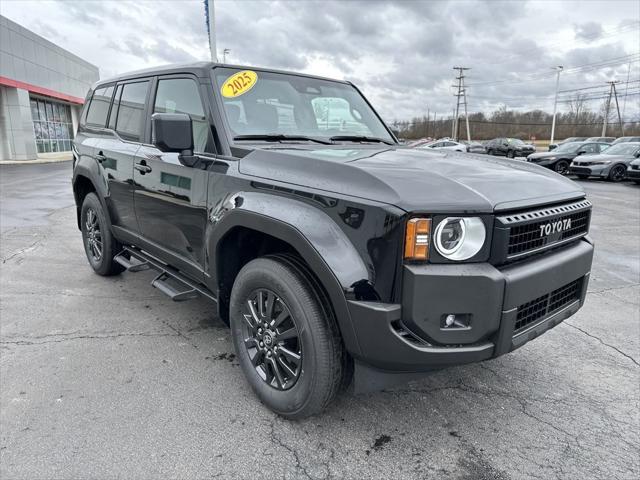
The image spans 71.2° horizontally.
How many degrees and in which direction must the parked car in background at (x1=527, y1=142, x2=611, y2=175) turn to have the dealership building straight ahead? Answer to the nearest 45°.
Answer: approximately 45° to its right

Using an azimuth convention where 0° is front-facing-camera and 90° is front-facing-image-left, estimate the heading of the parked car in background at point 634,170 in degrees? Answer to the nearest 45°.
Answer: approximately 45°

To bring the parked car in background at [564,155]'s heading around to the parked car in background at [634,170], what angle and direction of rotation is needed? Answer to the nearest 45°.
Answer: approximately 90° to its left

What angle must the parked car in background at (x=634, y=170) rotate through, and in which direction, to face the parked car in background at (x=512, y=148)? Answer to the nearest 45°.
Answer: approximately 90° to its right

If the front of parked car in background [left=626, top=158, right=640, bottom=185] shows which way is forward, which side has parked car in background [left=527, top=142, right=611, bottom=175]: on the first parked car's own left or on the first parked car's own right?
on the first parked car's own right

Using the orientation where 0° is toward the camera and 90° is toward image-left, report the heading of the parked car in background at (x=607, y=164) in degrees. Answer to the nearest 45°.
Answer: approximately 45°

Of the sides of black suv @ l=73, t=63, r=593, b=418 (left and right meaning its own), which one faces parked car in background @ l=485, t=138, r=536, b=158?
left

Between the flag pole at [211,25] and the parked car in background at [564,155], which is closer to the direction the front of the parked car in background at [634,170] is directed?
the flag pole

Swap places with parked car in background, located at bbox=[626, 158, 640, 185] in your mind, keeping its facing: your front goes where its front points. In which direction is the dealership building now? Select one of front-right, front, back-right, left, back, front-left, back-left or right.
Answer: front-right
